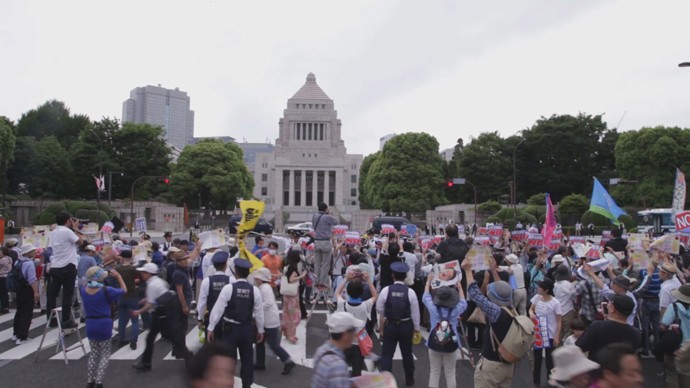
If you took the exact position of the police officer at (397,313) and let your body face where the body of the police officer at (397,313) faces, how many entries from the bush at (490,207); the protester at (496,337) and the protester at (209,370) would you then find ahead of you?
1

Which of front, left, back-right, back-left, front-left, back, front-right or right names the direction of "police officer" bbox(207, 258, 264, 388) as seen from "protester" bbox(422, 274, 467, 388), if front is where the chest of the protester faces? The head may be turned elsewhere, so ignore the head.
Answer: left

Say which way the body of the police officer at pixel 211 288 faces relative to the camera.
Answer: away from the camera

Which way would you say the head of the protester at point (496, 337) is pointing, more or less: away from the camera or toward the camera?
away from the camera

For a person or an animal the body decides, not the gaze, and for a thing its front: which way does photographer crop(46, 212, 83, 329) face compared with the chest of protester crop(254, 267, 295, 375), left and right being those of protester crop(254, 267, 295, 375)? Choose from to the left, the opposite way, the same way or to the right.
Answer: to the right

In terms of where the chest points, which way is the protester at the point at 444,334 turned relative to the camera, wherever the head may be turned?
away from the camera

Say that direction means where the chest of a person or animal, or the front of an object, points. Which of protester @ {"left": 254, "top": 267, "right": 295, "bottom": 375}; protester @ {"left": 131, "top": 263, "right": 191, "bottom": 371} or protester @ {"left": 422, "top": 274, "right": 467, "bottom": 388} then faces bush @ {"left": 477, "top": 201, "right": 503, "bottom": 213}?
protester @ {"left": 422, "top": 274, "right": 467, "bottom": 388}

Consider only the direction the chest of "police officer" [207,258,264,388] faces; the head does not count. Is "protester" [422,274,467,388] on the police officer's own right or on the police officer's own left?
on the police officer's own right

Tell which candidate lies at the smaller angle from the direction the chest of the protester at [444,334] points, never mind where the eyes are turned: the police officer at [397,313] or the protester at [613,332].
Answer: the police officer

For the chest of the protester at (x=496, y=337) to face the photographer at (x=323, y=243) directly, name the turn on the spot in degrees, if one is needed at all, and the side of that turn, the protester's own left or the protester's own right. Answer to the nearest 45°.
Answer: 0° — they already face them
